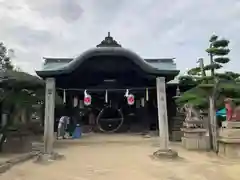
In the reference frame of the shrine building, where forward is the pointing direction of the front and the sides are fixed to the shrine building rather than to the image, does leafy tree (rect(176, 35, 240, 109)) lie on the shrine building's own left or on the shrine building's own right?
on the shrine building's own left

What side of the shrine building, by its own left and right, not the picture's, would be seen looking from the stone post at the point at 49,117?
front

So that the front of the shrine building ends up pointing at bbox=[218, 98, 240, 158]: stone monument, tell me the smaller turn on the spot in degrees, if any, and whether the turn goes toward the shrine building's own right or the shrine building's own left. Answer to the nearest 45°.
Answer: approximately 45° to the shrine building's own left

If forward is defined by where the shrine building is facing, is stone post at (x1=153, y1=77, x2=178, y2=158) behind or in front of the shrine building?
in front

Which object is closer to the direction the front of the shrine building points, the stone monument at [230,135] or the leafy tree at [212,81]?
the stone monument

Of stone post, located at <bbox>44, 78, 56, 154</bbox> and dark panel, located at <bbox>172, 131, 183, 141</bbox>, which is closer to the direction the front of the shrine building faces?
the stone post

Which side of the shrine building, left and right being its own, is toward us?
front
